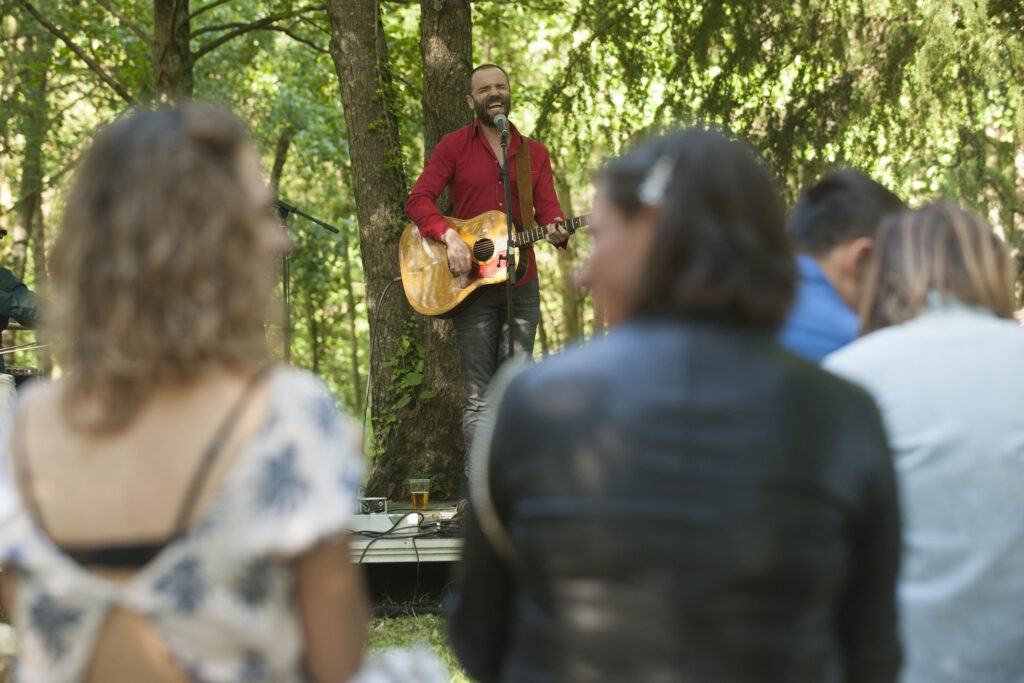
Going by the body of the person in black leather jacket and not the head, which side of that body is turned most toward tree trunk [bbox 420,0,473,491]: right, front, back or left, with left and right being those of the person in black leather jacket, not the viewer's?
front

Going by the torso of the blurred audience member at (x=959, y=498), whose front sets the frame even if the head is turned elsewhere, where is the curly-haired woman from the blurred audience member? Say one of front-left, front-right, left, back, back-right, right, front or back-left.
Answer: back-left

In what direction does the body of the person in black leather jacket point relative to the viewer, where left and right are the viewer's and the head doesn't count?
facing away from the viewer

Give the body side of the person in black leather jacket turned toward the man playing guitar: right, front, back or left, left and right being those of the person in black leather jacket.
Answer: front

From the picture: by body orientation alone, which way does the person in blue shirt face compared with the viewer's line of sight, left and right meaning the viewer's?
facing away from the viewer and to the right of the viewer

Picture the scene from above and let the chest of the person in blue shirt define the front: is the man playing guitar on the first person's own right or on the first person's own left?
on the first person's own left

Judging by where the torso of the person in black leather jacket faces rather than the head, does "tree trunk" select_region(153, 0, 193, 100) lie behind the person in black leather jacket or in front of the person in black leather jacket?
in front

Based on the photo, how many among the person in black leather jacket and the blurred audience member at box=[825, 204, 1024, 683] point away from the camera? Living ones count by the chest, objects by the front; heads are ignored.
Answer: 2

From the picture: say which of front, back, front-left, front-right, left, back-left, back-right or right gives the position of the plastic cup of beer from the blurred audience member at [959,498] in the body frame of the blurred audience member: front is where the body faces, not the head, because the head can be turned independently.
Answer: front-left

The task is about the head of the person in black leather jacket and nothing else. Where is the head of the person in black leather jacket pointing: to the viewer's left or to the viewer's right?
to the viewer's left

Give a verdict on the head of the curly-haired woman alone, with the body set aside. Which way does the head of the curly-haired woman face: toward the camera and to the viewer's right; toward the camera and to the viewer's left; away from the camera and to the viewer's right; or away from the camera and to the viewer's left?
away from the camera and to the viewer's right

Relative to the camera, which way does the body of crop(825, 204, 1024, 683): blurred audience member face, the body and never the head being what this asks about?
away from the camera
